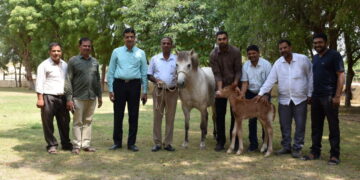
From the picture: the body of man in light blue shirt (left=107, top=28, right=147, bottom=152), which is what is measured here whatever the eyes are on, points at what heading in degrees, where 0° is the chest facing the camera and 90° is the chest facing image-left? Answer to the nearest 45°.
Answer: approximately 0°

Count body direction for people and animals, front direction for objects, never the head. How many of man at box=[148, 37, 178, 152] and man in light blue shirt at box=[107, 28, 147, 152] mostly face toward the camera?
2

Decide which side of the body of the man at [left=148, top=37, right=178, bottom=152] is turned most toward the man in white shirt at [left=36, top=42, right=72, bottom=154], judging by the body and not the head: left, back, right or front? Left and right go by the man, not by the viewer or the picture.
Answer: right

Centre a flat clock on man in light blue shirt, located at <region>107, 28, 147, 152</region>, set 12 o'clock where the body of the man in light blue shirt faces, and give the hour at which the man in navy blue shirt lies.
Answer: The man in navy blue shirt is roughly at 10 o'clock from the man in light blue shirt.

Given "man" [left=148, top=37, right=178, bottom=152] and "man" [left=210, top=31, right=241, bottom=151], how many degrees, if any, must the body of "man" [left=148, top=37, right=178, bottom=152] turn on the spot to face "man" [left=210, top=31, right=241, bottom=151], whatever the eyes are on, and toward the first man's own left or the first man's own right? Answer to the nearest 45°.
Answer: approximately 90° to the first man's own left

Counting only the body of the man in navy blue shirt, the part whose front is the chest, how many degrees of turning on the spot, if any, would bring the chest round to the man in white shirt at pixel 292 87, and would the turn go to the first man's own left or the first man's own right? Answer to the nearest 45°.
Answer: approximately 90° to the first man's own right

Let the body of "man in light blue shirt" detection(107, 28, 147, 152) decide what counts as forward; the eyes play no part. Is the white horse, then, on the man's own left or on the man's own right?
on the man's own left

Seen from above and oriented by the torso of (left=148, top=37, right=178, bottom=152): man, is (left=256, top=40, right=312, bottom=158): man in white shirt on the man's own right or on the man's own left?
on the man's own left

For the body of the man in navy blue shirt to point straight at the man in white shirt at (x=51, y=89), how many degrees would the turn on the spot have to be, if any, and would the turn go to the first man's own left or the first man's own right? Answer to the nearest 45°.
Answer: approximately 45° to the first man's own right

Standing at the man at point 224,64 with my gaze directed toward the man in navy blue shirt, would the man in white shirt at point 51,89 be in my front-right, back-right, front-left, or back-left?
back-right

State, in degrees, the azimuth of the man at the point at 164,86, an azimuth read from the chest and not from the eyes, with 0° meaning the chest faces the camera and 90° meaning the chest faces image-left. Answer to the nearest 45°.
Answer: approximately 0°

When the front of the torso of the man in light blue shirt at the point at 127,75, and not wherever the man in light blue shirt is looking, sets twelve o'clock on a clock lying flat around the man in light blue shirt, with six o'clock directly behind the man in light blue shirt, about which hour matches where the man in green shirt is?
The man in green shirt is roughly at 3 o'clock from the man in light blue shirt.

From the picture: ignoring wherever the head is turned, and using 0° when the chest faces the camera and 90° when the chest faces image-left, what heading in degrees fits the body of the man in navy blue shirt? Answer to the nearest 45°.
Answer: approximately 45°
